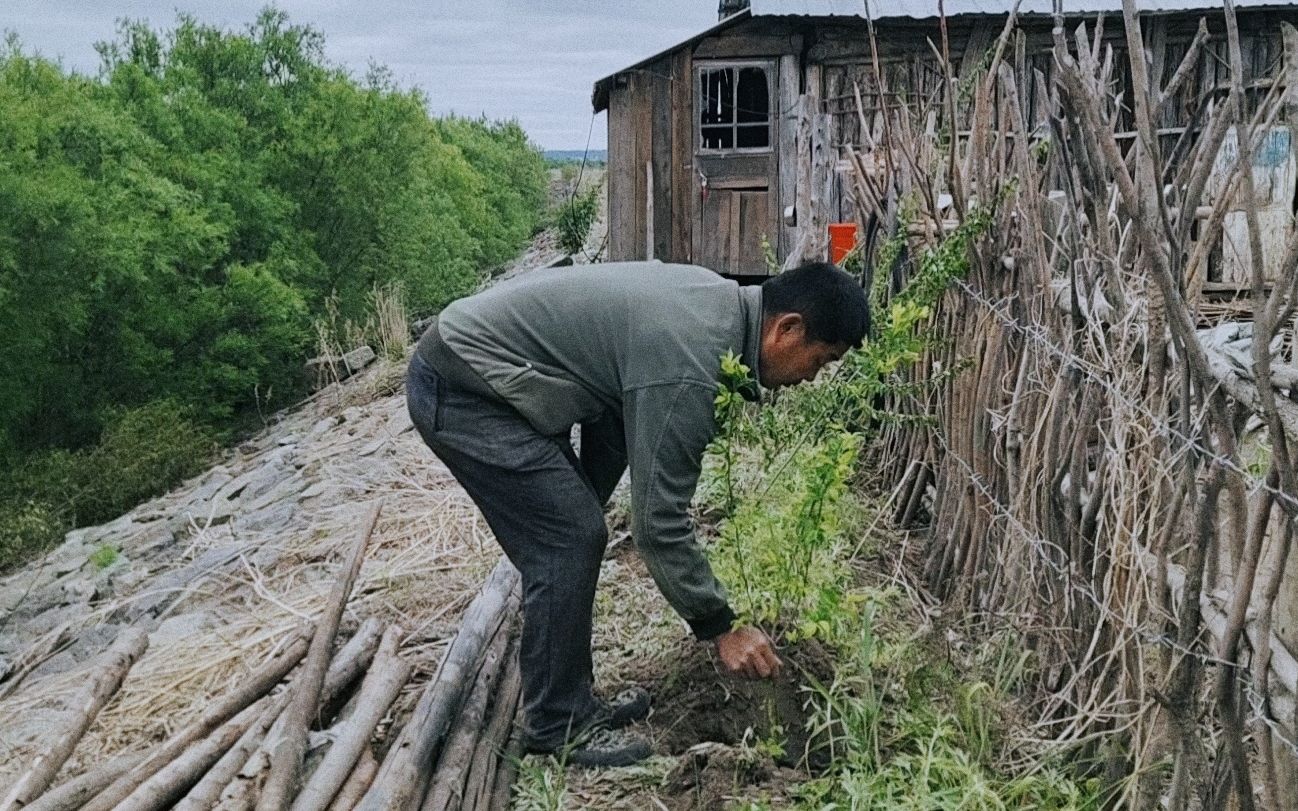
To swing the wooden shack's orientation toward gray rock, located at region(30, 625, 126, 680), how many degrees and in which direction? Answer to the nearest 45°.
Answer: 0° — it already faces it

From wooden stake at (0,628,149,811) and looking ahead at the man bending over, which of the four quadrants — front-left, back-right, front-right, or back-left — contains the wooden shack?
front-left

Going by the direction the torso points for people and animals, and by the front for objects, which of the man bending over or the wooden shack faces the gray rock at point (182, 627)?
the wooden shack

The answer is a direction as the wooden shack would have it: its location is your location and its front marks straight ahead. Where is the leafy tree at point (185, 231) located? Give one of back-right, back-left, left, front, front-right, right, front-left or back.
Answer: right

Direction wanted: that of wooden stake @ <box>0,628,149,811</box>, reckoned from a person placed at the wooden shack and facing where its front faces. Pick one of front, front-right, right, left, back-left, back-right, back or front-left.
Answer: front

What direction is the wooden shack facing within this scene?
toward the camera

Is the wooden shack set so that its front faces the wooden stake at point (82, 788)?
yes

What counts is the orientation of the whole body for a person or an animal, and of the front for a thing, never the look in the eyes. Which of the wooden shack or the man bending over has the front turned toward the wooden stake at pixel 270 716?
the wooden shack

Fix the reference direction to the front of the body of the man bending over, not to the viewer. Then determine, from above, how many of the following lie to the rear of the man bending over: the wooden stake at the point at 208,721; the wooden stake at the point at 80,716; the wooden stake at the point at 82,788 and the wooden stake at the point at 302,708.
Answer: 4

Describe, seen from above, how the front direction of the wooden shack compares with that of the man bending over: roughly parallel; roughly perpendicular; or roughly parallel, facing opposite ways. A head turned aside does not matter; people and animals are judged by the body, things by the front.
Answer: roughly perpendicular

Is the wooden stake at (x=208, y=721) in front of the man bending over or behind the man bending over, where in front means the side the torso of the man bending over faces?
behind

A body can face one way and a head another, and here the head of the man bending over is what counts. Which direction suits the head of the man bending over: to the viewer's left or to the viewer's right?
to the viewer's right

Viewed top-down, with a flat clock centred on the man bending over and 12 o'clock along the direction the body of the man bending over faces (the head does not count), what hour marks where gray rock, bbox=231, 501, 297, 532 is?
The gray rock is roughly at 8 o'clock from the man bending over.

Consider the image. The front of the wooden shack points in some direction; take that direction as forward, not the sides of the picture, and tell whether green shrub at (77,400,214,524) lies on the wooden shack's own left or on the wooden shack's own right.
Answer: on the wooden shack's own right

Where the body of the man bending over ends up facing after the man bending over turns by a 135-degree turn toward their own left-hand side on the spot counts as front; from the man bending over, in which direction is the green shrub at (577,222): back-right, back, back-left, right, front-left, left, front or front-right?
front-right

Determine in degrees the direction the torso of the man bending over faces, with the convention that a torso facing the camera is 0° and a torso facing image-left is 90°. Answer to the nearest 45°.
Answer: approximately 270°

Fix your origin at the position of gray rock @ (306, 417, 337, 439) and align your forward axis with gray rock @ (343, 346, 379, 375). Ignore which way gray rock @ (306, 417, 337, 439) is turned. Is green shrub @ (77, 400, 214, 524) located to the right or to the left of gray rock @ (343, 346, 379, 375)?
left

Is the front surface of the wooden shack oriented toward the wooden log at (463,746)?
yes

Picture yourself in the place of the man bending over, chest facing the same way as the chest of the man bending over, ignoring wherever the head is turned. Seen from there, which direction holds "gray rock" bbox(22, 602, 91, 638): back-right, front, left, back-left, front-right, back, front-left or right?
back-left
